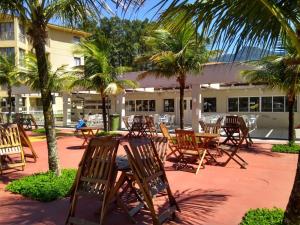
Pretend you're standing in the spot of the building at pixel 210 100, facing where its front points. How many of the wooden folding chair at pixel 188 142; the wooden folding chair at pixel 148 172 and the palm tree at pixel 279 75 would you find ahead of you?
3

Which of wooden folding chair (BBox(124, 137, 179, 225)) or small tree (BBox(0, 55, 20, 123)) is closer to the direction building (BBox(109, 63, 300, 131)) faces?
the wooden folding chair

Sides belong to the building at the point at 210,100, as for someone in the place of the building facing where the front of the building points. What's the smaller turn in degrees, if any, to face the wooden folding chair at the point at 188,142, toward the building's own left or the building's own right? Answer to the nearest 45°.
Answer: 0° — it already faces it

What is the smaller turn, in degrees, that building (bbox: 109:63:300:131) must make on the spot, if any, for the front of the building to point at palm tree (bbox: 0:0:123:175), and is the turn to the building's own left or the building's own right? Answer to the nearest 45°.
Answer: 0° — it already faces it

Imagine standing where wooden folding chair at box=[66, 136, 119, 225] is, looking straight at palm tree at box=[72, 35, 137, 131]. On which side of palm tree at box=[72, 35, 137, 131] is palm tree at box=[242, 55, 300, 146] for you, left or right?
right

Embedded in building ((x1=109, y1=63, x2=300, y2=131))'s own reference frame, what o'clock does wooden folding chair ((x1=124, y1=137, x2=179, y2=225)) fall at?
The wooden folding chair is roughly at 12 o'clock from the building.

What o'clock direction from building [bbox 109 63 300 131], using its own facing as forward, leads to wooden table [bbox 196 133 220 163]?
The wooden table is roughly at 12 o'clock from the building.
